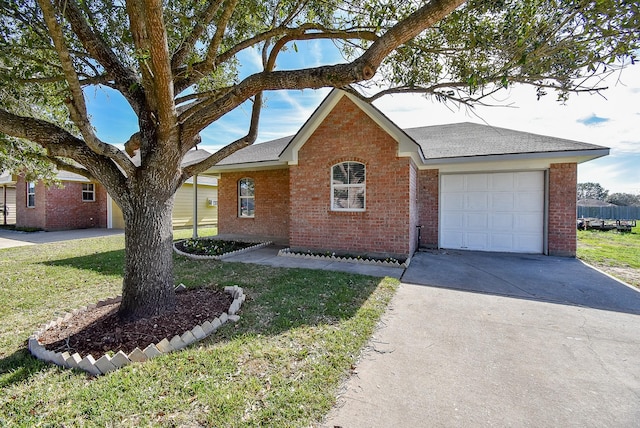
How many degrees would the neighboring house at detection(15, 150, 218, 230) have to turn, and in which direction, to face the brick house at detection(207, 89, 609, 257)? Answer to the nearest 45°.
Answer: approximately 90° to its left

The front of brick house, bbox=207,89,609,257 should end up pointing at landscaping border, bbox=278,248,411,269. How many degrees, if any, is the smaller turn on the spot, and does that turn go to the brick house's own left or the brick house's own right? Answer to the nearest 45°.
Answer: approximately 45° to the brick house's own right

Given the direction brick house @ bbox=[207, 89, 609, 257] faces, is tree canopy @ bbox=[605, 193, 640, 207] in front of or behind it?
behind

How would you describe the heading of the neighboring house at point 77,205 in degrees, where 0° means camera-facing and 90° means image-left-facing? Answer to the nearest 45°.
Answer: approximately 45°

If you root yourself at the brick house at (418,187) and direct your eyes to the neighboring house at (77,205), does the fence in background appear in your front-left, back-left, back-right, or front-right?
back-right

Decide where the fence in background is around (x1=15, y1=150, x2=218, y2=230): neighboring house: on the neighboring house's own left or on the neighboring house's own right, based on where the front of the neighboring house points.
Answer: on the neighboring house's own left

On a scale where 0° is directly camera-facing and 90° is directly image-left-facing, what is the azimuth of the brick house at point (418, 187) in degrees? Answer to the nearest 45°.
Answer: approximately 0°

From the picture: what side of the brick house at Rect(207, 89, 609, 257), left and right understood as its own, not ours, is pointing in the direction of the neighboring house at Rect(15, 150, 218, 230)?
right

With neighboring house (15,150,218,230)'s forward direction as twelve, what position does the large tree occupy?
The large tree is roughly at 10 o'clock from the neighboring house.

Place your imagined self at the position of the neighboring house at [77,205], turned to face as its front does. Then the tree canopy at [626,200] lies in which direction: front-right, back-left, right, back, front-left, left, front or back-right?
back-left
